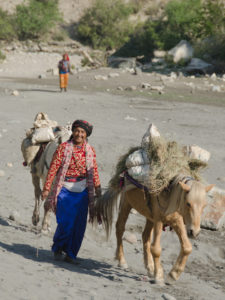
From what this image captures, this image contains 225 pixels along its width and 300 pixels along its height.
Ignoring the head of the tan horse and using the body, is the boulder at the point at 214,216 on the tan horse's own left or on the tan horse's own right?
on the tan horse's own left

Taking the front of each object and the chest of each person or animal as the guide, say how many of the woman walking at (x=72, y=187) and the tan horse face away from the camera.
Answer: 0

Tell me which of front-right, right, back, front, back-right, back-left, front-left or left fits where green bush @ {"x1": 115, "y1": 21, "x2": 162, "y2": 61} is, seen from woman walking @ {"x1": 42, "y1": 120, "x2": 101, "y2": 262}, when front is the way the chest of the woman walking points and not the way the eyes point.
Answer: back

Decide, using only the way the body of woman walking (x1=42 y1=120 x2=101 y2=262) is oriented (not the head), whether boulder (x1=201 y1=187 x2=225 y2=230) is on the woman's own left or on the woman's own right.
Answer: on the woman's own left

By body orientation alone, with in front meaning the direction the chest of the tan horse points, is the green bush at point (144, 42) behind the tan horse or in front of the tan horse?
behind

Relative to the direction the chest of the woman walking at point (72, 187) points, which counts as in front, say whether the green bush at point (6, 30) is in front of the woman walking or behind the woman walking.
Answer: behind

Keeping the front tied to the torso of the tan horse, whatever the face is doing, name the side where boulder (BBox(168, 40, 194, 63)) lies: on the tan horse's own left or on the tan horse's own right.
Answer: on the tan horse's own left

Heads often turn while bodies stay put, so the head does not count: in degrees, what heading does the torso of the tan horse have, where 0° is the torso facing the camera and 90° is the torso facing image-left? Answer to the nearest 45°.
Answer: approximately 315°

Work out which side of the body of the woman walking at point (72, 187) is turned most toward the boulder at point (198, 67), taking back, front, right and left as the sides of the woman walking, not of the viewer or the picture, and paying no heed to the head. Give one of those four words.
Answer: back

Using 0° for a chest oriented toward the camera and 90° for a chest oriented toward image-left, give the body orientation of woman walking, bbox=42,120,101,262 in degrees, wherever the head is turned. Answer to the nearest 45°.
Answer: approximately 0°

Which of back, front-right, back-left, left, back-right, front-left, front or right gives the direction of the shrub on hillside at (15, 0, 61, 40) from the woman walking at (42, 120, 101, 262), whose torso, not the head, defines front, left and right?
back

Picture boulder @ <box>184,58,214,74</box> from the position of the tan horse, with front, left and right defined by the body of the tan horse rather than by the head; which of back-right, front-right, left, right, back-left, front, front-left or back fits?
back-left
